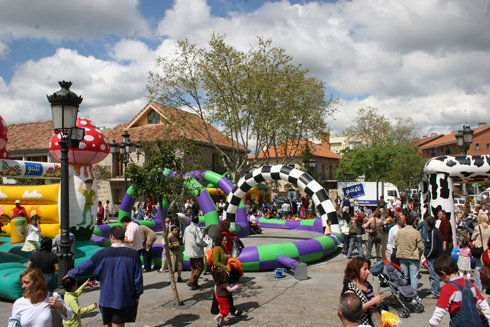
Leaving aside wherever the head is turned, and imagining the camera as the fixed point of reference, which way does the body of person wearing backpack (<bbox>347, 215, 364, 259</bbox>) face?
away from the camera

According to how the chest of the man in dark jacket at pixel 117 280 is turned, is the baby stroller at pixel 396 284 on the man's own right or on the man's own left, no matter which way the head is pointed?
on the man's own right

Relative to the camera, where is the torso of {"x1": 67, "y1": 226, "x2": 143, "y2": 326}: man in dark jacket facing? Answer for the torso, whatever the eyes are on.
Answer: away from the camera

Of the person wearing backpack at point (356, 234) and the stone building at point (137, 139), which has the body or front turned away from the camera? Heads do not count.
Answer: the person wearing backpack

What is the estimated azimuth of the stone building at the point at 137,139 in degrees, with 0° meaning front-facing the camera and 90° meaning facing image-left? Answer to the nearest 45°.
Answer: approximately 45°

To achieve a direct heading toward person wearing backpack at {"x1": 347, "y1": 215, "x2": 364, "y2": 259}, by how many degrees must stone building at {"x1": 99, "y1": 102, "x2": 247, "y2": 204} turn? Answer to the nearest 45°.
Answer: approximately 45° to its left

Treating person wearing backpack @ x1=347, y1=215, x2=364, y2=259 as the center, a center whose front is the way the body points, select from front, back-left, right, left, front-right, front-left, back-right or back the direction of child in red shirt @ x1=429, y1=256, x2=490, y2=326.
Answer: back

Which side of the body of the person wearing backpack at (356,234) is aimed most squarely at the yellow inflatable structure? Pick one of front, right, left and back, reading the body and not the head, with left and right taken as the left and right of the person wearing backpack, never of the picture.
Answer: left

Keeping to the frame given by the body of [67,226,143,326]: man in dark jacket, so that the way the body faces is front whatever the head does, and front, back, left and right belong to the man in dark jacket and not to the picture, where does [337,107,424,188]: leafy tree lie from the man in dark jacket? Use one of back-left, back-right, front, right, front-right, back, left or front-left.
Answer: front-right

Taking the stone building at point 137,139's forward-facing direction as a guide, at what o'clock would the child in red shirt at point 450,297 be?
The child in red shirt is roughly at 10 o'clock from the stone building.

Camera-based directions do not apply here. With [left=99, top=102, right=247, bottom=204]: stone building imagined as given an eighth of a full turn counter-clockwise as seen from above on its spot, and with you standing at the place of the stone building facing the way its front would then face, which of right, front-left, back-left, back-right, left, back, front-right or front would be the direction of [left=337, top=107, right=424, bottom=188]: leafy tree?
left

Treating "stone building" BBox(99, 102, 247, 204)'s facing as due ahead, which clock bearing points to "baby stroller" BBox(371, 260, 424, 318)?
The baby stroller is roughly at 10 o'clock from the stone building.
